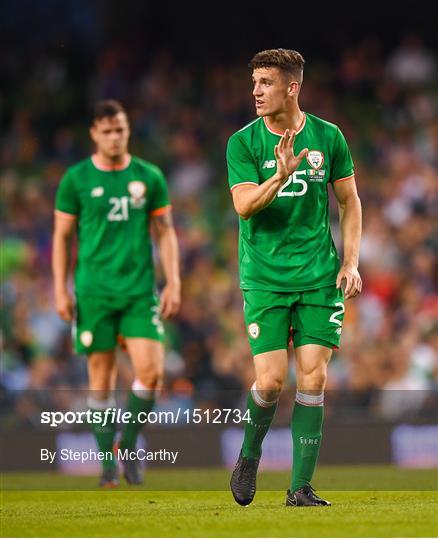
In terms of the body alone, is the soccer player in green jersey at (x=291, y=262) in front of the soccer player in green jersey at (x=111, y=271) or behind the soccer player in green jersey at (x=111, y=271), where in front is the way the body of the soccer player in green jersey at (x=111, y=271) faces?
in front

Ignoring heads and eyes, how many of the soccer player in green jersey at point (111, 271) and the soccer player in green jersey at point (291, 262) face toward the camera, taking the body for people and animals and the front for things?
2

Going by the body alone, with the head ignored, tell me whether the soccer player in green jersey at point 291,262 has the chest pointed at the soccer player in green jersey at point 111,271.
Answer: no

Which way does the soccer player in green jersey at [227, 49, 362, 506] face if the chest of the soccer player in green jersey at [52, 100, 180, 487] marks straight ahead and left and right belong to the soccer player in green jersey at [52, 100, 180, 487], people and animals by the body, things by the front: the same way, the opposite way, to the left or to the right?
the same way

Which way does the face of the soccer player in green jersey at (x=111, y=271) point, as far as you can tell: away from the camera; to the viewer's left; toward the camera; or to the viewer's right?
toward the camera

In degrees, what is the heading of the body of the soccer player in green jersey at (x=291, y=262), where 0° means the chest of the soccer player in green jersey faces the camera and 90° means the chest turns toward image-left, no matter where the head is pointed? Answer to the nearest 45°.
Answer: approximately 0°

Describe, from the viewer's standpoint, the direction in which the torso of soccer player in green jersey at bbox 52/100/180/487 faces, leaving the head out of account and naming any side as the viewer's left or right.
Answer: facing the viewer
